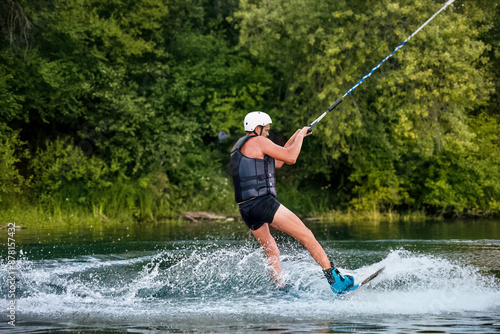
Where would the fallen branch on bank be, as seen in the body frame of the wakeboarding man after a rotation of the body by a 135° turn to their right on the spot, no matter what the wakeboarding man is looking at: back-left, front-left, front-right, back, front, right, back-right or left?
back-right

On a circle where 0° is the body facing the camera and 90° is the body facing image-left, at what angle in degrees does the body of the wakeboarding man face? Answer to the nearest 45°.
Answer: approximately 270°
